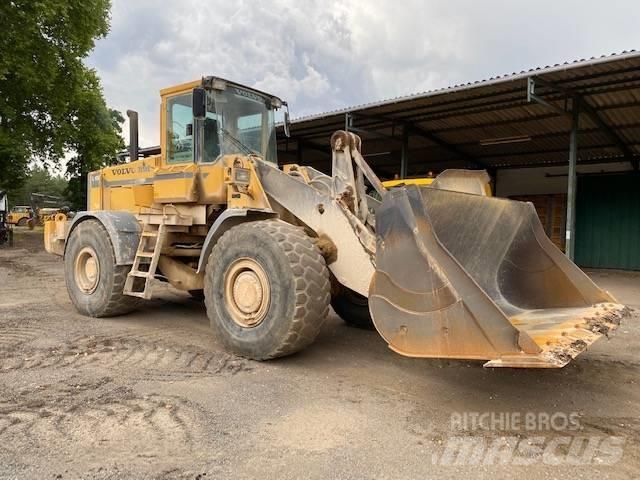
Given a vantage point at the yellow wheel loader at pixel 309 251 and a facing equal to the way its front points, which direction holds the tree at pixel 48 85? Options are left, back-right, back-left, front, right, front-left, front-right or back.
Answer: back

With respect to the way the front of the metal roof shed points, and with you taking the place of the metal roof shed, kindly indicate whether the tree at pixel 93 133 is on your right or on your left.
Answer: on your right

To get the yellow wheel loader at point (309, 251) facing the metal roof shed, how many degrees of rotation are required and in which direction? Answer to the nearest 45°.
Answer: approximately 90° to its left

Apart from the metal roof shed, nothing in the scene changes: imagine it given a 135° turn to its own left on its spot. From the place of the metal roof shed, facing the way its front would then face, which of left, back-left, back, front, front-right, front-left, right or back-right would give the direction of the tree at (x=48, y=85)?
back

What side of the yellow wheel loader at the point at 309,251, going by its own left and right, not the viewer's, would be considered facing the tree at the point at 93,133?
back

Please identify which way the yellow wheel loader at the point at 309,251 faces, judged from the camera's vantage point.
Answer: facing the viewer and to the right of the viewer

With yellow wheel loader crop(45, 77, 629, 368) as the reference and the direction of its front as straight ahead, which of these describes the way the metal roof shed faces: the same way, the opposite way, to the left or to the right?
to the right

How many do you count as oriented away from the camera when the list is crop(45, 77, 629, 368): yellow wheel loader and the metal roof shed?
0

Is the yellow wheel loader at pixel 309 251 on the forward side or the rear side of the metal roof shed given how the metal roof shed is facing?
on the forward side
